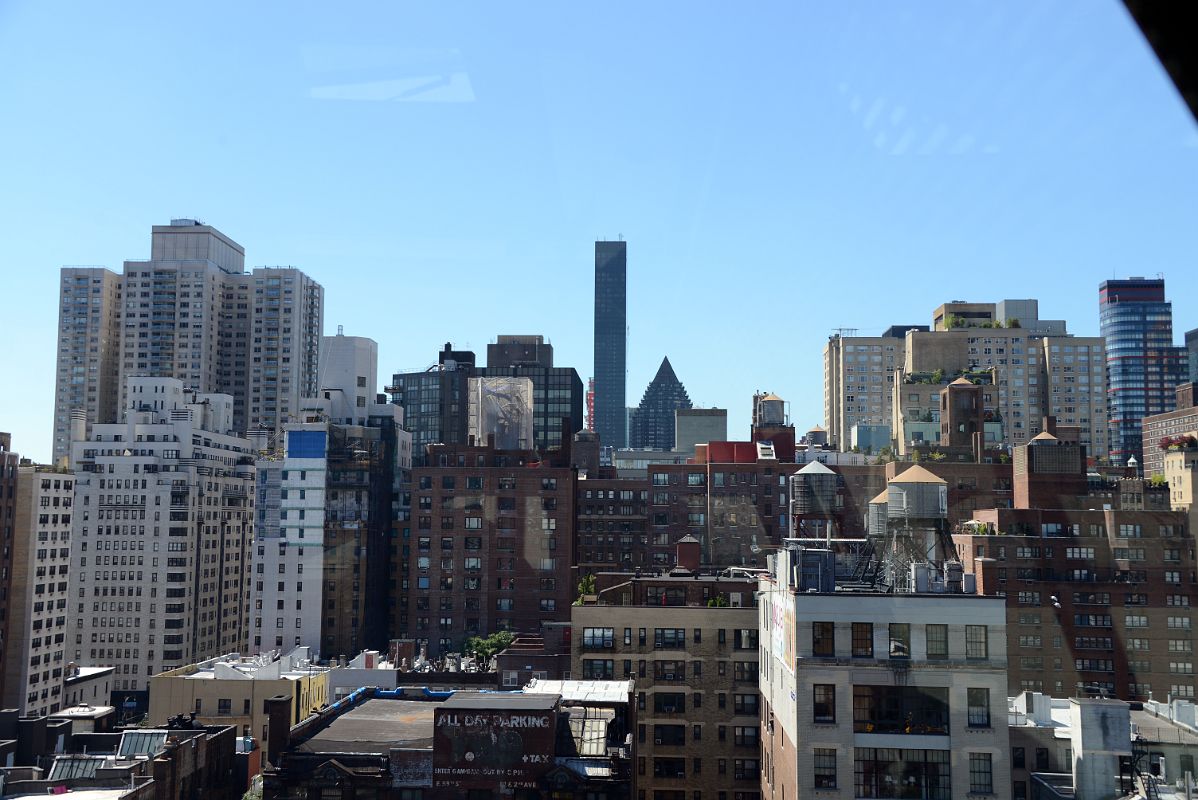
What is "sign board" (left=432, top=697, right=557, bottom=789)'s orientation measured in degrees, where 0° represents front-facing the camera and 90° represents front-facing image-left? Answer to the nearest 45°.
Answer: approximately 0°

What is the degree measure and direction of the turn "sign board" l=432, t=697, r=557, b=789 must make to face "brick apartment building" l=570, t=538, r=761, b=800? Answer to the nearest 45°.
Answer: approximately 135° to its left
